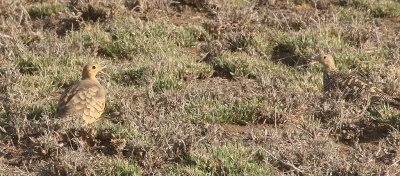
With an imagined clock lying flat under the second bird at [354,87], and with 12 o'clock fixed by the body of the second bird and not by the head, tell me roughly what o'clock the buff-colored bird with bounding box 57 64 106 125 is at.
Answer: The buff-colored bird is roughly at 11 o'clock from the second bird.

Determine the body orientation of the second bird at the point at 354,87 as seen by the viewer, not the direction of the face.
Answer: to the viewer's left
